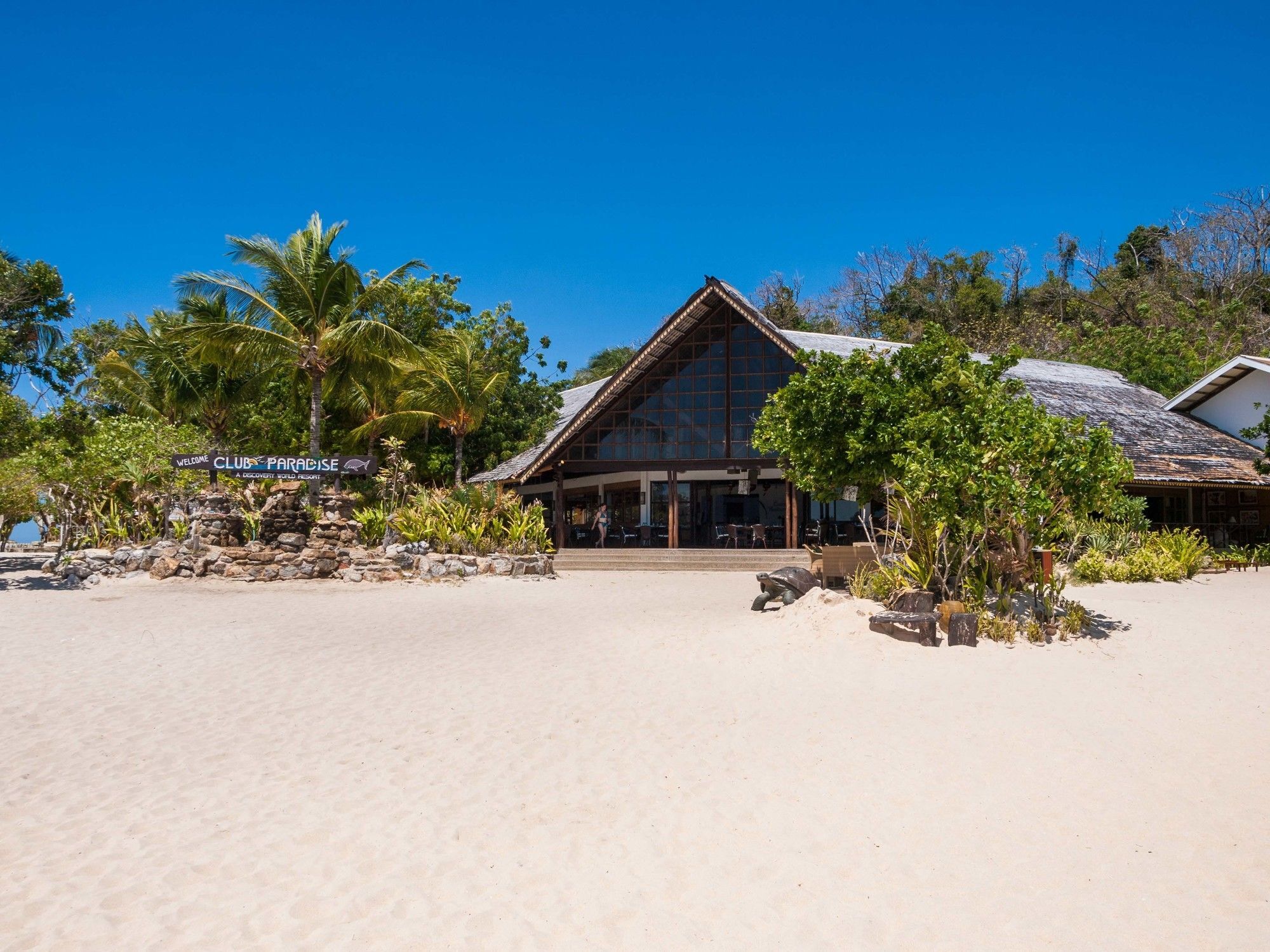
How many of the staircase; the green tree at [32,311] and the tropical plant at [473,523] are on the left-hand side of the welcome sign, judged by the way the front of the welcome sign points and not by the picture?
2

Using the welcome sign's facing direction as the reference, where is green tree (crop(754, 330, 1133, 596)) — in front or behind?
in front

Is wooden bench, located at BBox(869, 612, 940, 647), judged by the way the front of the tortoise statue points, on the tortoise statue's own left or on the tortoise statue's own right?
on the tortoise statue's own left

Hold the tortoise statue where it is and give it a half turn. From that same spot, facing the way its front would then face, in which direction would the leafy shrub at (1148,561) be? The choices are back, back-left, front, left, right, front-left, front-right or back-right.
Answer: front

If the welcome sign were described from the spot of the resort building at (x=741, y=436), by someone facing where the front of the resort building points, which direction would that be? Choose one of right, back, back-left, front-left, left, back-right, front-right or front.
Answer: front-right

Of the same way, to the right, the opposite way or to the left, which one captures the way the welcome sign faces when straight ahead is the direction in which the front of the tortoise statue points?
to the left

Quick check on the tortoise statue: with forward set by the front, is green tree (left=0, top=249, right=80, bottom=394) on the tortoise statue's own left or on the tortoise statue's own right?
on the tortoise statue's own right

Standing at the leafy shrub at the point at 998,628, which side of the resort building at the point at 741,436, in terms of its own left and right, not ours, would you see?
front

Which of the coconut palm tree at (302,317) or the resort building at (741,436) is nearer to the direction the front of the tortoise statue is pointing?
the coconut palm tree

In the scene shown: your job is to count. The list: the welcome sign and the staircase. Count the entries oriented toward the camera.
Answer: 2

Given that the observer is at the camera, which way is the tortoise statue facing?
facing the viewer and to the left of the viewer

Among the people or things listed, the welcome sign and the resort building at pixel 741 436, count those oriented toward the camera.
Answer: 2

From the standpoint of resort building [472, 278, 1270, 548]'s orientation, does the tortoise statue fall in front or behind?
in front

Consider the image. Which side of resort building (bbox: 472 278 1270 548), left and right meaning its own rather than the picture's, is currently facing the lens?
front

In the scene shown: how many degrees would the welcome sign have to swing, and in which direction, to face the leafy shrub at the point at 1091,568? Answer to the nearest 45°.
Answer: approximately 45° to its left

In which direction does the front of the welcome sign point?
toward the camera

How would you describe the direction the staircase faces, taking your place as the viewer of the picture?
facing the viewer

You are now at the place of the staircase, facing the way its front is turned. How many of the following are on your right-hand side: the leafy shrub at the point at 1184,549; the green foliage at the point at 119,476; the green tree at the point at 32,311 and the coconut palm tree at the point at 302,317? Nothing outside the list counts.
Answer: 3
